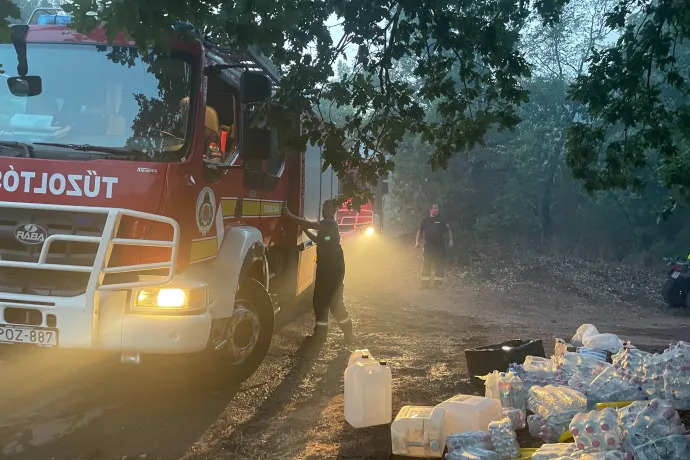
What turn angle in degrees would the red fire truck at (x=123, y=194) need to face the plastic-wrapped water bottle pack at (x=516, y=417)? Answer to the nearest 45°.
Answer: approximately 90° to its left

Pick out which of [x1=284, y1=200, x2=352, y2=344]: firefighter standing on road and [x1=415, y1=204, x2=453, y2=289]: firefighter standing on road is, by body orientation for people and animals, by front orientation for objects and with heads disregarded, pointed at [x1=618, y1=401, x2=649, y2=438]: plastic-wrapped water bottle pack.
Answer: [x1=415, y1=204, x2=453, y2=289]: firefighter standing on road

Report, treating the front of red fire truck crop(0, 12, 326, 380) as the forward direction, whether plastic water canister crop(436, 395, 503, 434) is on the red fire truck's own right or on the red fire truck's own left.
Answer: on the red fire truck's own left

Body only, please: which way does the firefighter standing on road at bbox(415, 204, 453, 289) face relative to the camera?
toward the camera

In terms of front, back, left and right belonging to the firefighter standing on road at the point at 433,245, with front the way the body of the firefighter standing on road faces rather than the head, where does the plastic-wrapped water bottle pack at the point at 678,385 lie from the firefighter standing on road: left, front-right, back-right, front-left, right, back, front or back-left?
front

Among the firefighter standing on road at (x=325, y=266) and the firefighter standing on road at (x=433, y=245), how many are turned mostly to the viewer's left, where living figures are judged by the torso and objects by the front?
1

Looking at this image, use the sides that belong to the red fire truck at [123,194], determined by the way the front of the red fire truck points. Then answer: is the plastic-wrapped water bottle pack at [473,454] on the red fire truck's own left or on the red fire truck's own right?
on the red fire truck's own left

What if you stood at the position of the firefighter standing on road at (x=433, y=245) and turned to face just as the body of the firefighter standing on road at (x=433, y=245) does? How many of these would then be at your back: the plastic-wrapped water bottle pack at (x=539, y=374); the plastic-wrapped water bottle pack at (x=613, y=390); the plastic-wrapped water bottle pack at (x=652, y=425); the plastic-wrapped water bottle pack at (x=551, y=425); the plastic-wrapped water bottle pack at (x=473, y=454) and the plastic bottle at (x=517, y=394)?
0

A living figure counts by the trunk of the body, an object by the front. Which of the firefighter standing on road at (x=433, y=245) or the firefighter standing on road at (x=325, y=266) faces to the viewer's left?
the firefighter standing on road at (x=325, y=266)

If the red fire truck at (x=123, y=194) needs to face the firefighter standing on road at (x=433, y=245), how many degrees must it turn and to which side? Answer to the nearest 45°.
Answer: approximately 180°

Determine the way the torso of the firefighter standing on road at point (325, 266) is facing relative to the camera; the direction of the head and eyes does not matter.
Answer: to the viewer's left

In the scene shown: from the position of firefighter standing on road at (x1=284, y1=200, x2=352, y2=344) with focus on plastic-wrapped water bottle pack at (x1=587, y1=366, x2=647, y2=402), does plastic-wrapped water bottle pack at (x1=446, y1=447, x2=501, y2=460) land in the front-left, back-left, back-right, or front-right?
front-right

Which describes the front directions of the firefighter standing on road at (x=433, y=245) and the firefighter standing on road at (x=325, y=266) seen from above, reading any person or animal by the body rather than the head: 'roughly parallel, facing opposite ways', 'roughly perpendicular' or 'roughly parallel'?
roughly perpendicular

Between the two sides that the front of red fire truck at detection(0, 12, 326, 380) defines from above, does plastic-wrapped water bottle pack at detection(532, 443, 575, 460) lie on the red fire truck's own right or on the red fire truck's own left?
on the red fire truck's own left

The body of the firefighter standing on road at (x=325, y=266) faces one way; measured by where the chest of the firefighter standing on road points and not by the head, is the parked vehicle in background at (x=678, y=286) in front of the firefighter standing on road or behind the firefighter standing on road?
behind

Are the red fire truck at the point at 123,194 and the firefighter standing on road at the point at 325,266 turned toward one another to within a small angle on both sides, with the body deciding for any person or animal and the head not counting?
no

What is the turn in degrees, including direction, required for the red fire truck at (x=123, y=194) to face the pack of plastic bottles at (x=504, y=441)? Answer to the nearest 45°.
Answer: approximately 90° to its left

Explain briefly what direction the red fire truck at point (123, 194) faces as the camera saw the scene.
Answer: facing the viewer and to the left of the viewer
